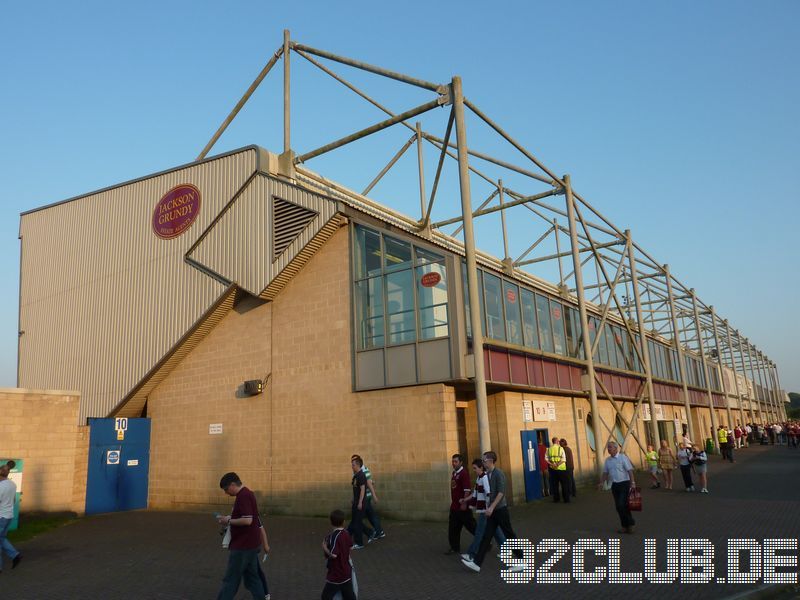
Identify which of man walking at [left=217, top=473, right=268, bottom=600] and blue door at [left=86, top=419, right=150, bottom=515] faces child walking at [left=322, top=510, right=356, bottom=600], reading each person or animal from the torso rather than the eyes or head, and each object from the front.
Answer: the blue door

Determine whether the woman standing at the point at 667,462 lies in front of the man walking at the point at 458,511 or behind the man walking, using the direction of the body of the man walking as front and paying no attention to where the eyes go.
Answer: behind

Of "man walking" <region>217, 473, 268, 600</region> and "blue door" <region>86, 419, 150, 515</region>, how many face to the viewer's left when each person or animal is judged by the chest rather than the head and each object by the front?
1

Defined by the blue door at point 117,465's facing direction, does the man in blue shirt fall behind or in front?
in front

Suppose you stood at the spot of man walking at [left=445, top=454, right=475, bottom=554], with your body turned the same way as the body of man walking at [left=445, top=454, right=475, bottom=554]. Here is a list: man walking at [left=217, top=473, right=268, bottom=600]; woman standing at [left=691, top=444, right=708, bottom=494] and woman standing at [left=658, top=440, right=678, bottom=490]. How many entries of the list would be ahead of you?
1

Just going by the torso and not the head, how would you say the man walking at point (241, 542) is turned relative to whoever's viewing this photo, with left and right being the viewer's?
facing to the left of the viewer

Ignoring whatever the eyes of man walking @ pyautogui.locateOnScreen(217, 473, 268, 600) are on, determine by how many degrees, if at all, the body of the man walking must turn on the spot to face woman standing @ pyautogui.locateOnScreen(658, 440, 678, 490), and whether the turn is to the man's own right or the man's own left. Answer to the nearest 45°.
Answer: approximately 135° to the man's own right

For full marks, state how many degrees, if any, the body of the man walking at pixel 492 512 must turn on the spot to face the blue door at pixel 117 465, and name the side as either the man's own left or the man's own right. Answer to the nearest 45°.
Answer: approximately 45° to the man's own right

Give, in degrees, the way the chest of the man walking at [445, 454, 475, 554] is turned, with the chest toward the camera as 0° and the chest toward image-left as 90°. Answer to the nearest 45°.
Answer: approximately 45°
